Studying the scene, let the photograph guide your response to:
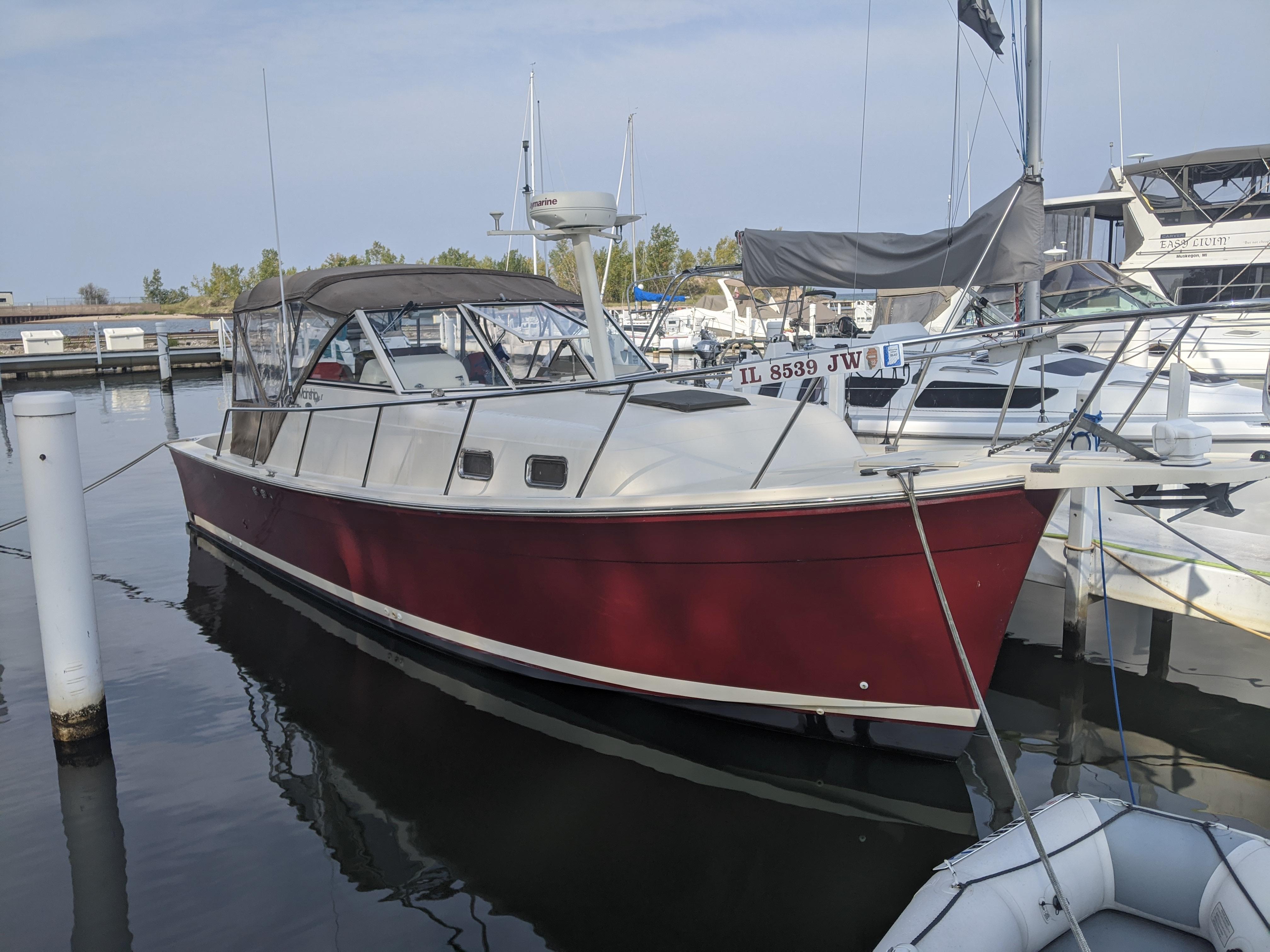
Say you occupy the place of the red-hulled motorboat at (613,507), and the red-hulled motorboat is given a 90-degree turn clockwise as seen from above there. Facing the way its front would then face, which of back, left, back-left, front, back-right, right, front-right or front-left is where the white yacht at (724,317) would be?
back-right

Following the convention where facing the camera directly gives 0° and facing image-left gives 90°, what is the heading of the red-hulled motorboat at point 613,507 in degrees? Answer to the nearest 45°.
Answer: approximately 315°

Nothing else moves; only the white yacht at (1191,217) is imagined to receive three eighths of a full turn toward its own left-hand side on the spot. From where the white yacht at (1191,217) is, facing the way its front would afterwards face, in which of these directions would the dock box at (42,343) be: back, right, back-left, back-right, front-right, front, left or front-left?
front-left

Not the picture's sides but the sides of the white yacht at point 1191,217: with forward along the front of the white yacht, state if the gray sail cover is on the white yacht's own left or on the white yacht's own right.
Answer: on the white yacht's own right

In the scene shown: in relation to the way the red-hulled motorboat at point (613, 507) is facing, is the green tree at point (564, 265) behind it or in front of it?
behind

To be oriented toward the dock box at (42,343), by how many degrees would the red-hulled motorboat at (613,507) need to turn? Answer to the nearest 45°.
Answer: approximately 180°

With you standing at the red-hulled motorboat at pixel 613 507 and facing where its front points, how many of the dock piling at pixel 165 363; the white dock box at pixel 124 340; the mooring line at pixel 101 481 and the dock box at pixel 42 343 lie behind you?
4

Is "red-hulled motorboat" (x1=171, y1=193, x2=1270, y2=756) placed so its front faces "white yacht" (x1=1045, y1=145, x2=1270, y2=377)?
no

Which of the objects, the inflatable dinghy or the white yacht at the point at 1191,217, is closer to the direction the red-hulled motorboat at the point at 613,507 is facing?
the inflatable dinghy

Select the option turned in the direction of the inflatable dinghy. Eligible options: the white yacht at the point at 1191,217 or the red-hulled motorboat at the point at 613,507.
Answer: the red-hulled motorboat

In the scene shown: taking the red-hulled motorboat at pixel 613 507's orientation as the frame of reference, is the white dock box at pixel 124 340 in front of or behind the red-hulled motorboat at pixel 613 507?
behind

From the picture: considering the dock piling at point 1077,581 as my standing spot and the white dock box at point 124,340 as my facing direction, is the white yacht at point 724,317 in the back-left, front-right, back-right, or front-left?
front-right

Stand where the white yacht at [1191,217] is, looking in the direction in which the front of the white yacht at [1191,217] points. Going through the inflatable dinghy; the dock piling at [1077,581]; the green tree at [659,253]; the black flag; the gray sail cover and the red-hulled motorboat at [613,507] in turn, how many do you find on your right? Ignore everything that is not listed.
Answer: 5
